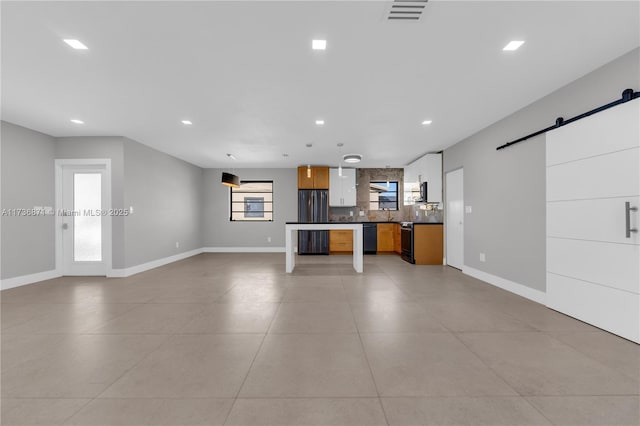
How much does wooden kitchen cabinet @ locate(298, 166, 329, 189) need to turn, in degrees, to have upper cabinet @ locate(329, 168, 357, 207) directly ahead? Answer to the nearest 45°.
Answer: approximately 90° to its left

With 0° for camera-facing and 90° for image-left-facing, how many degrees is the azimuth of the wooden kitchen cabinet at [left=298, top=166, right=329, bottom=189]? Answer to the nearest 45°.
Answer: approximately 0°

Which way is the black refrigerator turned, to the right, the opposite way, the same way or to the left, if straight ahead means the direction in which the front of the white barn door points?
to the left

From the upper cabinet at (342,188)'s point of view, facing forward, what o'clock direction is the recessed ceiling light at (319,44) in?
The recessed ceiling light is roughly at 12 o'clock from the upper cabinet.

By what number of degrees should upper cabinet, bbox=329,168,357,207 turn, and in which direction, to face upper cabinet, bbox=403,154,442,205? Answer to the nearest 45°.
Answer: approximately 45° to its left

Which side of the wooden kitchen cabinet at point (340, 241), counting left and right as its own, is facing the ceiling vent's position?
front

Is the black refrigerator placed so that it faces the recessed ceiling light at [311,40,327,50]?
yes

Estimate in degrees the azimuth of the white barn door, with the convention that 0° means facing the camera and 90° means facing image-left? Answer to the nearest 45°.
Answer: approximately 45°
